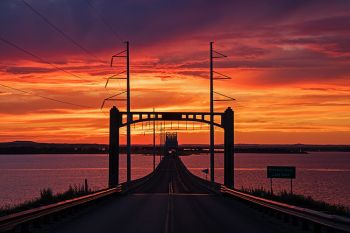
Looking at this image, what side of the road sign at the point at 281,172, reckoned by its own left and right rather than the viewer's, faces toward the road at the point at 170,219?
front

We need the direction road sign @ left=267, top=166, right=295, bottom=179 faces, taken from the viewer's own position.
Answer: facing the viewer
